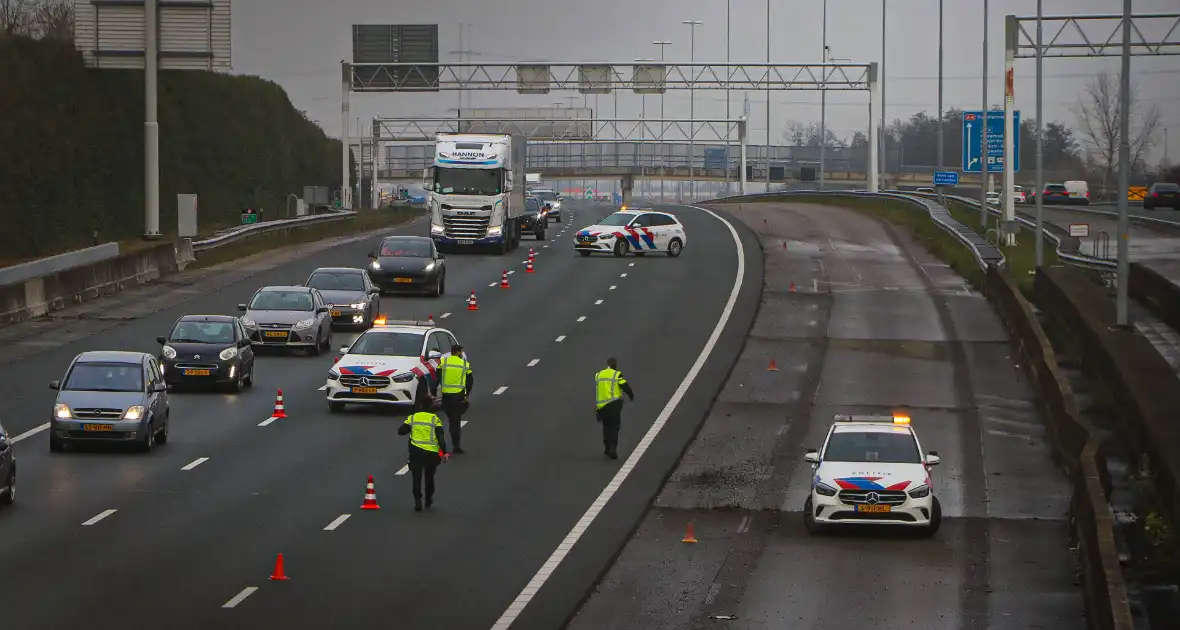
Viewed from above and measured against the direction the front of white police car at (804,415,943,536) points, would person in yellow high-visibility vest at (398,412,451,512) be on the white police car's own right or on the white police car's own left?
on the white police car's own right

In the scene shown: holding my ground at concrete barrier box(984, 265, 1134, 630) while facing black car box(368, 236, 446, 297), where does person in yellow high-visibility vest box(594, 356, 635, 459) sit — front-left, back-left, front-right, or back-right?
front-left

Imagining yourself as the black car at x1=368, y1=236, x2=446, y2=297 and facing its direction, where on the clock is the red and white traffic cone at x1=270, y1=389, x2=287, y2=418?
The red and white traffic cone is roughly at 12 o'clock from the black car.

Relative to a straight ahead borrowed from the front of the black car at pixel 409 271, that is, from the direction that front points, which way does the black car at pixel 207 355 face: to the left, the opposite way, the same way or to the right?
the same way

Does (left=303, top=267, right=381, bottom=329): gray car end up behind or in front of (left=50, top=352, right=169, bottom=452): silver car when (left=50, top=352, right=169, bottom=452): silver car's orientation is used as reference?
behind

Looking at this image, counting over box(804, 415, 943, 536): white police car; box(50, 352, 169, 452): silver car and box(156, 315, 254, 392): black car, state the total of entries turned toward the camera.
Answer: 3

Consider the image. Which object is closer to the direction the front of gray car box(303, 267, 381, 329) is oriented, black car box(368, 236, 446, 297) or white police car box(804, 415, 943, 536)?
the white police car

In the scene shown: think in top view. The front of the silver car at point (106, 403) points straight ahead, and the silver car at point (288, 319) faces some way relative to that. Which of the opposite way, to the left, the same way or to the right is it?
the same way

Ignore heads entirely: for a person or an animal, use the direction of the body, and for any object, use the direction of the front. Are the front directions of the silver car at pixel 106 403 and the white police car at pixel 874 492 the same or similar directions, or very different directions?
same or similar directions

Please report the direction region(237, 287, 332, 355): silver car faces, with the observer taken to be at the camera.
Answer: facing the viewer

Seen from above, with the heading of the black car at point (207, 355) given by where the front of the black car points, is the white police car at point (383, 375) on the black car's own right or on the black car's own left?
on the black car's own left

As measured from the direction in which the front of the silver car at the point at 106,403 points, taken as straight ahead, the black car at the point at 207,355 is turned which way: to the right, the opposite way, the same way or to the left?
the same way

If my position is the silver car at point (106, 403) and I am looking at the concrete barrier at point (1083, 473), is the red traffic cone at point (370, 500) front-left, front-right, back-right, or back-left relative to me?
front-right

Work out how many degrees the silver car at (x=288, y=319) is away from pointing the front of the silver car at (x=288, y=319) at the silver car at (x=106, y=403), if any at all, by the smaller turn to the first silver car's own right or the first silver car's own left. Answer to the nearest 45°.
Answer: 0° — it already faces it

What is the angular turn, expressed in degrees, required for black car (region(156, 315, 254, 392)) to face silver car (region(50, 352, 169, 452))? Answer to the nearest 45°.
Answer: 0° — it already faces it

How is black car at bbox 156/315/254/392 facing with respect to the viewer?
toward the camera

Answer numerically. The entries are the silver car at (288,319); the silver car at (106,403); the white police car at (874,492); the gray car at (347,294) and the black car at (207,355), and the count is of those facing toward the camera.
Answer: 5
